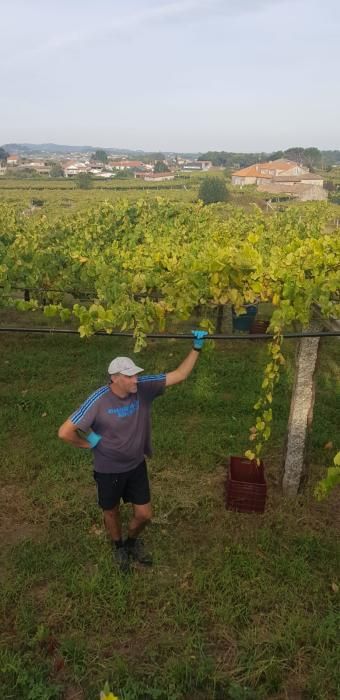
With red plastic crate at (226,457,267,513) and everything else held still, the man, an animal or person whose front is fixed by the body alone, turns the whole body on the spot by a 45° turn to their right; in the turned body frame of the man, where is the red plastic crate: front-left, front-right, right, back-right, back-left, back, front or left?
back-left

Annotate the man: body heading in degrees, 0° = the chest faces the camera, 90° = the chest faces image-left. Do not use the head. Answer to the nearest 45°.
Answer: approximately 315°

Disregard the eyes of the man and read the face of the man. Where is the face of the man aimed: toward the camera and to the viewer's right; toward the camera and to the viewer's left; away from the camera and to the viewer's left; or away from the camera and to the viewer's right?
toward the camera and to the viewer's right
